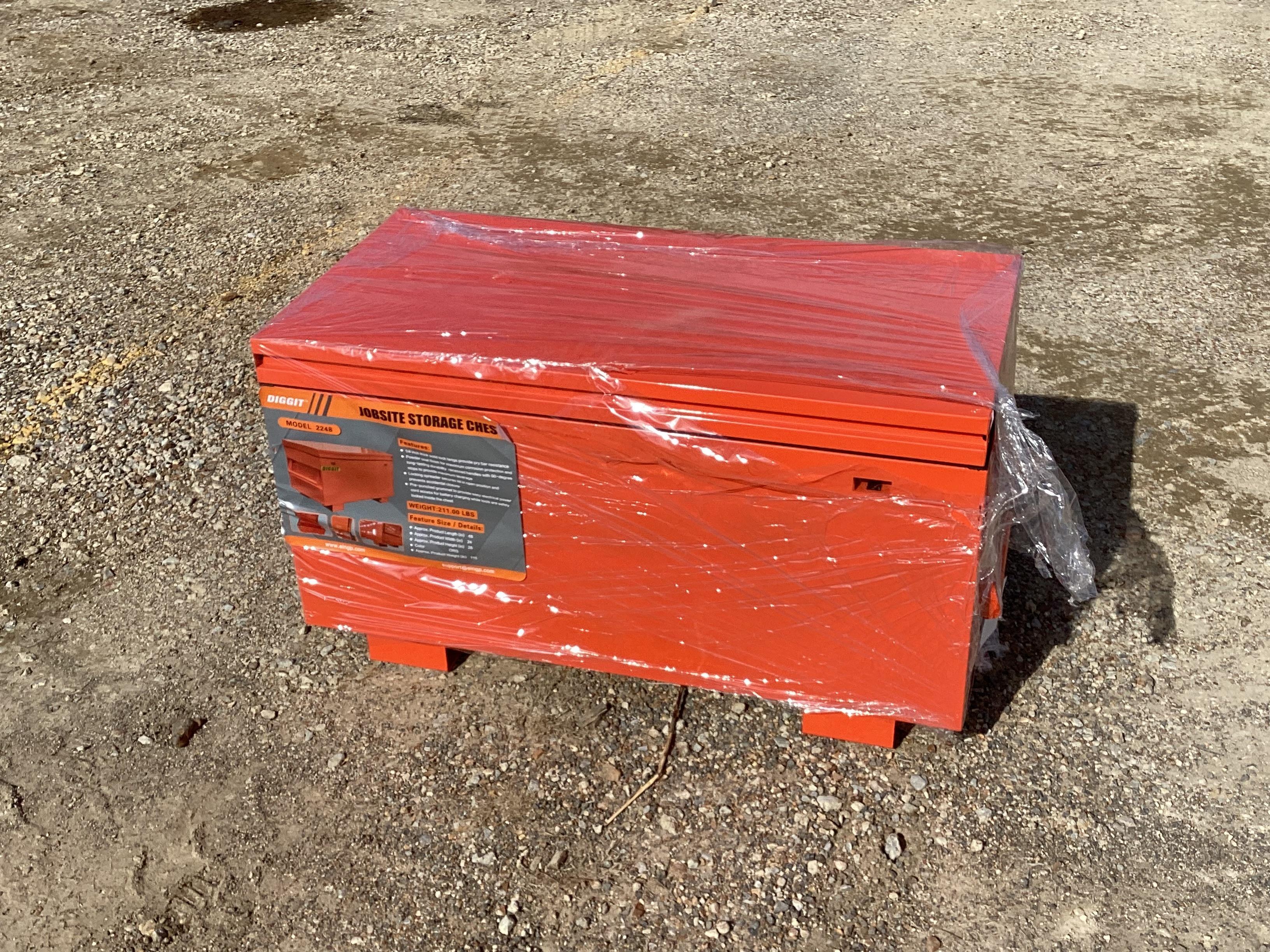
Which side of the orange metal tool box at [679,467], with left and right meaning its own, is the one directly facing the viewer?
front
